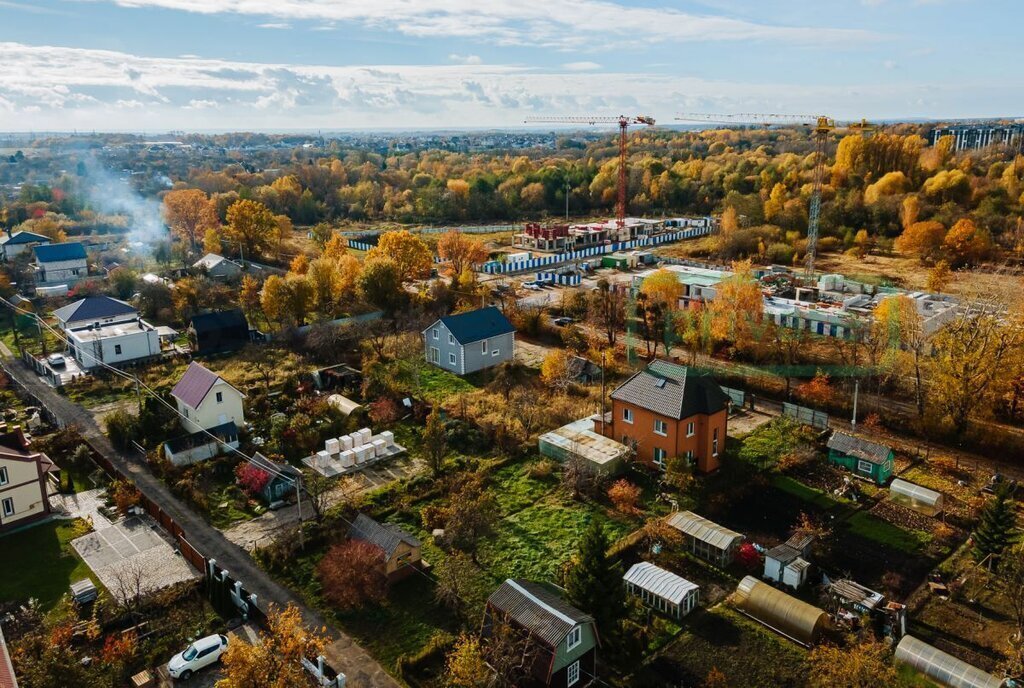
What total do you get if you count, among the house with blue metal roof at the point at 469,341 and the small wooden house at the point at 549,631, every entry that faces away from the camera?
0

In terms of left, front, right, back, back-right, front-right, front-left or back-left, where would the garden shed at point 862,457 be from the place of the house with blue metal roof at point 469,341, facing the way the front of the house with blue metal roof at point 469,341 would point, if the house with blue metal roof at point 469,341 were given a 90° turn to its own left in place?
front

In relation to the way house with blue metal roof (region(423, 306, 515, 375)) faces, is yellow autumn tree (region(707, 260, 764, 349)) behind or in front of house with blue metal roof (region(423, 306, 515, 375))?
behind

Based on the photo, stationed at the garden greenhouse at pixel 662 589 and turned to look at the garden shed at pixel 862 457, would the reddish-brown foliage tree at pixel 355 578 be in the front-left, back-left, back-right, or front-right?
back-left

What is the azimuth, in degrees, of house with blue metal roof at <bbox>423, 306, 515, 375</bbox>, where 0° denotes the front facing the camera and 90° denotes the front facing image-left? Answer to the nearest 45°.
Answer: approximately 45°

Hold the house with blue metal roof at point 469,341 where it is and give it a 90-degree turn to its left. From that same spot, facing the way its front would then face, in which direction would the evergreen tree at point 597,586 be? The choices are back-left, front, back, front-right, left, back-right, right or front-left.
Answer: front-right

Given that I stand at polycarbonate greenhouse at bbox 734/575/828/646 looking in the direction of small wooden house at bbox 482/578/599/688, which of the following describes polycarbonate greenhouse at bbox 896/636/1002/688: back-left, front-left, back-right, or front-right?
back-left

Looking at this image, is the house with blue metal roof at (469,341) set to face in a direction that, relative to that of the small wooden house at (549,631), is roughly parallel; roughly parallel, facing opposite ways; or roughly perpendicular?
roughly perpendicular

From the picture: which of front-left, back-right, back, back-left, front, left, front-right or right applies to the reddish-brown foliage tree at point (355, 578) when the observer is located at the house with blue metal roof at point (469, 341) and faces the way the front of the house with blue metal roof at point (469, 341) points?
front-left

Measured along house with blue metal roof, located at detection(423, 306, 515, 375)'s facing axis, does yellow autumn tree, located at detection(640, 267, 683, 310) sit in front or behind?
behind

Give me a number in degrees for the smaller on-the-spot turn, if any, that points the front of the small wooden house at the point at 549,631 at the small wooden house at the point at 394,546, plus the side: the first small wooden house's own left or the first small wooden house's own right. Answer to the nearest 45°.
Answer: approximately 180°

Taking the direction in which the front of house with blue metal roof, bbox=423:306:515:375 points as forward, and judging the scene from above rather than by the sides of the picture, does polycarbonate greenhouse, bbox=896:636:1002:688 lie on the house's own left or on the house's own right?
on the house's own left

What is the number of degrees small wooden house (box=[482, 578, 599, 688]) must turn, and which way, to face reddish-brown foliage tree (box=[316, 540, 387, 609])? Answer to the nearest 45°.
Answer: approximately 180°

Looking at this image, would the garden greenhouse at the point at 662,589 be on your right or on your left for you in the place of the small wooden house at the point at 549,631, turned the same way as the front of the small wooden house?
on your left

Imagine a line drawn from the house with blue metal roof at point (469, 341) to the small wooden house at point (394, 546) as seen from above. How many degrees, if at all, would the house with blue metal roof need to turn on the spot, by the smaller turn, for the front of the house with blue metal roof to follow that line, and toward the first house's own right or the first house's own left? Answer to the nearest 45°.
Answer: approximately 45° to the first house's own left

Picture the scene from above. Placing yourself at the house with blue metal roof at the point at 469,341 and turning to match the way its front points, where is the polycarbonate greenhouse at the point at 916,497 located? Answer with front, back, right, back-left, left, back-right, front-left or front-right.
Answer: left

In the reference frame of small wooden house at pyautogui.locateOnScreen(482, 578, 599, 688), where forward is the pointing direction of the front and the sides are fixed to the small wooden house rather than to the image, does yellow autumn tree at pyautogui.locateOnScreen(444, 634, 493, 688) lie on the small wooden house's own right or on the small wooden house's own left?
on the small wooden house's own right
